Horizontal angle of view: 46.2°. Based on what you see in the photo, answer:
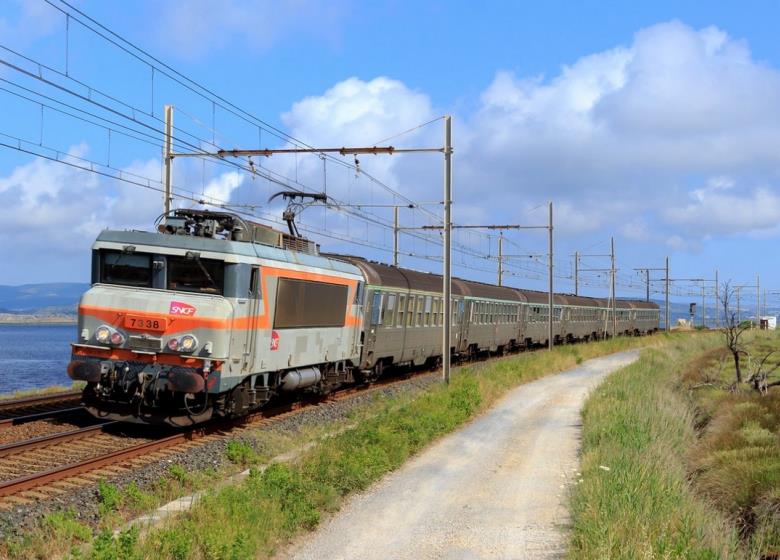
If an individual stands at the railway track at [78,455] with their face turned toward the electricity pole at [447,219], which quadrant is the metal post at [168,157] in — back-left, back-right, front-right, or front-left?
front-left

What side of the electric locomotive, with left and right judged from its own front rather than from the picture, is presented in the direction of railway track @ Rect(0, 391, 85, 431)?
right

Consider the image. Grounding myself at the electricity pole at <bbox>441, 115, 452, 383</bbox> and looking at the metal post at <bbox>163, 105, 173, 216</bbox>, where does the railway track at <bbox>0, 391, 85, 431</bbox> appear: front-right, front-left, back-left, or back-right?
front-left

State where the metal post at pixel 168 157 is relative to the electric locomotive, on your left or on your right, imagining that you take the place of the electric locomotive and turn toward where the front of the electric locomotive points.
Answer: on your right

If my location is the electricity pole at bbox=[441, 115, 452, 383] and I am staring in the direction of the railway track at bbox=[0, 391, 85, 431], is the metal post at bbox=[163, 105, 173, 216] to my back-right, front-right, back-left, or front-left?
front-right

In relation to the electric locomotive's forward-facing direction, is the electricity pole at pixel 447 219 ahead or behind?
behind

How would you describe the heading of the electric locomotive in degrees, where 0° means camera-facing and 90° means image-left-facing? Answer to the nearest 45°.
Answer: approximately 45°
